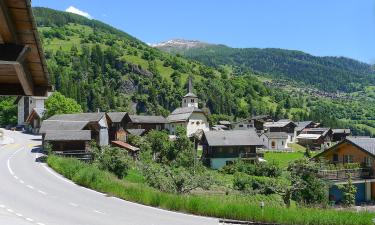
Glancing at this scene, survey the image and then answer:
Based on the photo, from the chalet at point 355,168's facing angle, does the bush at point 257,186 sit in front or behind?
in front

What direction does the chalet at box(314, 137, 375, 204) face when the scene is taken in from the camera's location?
facing the viewer and to the left of the viewer

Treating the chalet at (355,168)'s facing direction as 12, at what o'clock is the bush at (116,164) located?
The bush is roughly at 1 o'clock from the chalet.
